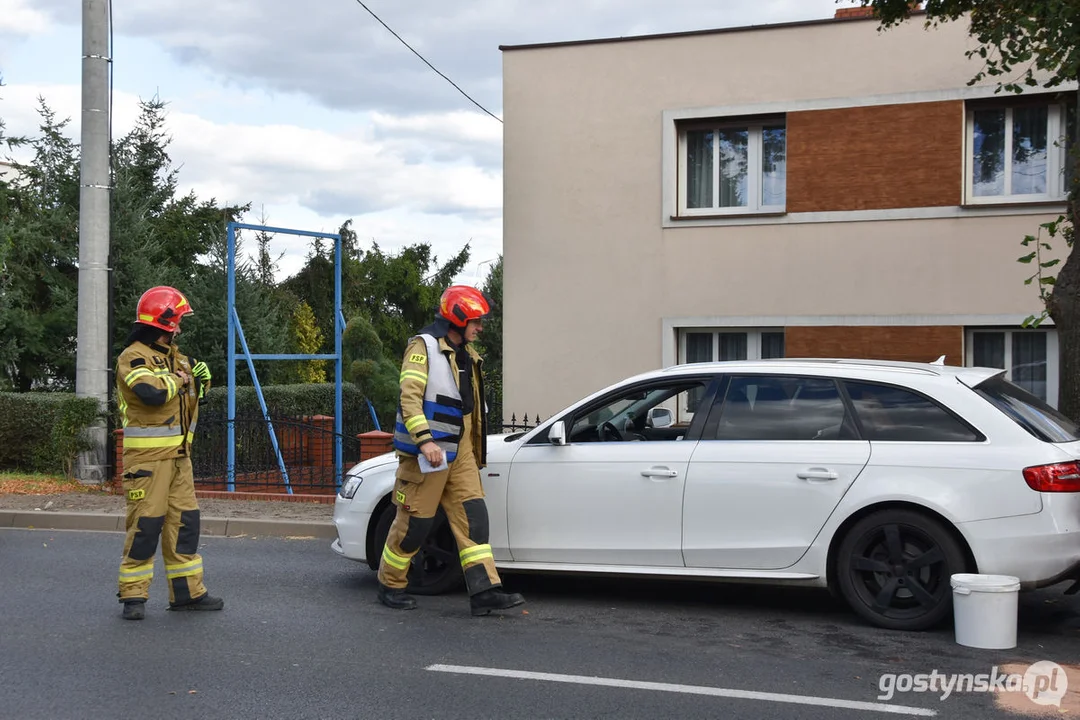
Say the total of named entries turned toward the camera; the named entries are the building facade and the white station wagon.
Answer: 1

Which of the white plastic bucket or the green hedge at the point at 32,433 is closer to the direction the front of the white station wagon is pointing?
the green hedge

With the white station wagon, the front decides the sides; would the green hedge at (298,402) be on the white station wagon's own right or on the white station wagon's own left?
on the white station wagon's own right

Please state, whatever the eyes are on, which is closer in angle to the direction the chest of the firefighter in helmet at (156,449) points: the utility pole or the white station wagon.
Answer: the white station wagon

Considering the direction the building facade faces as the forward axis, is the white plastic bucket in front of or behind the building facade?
in front

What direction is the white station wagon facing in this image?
to the viewer's left

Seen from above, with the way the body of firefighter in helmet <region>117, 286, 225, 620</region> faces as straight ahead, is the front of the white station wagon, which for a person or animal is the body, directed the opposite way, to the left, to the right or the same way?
the opposite way

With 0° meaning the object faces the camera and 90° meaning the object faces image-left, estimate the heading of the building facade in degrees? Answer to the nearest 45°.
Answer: approximately 0°

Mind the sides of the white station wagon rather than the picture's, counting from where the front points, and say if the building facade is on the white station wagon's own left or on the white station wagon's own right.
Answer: on the white station wagon's own right

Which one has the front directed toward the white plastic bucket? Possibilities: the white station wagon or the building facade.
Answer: the building facade

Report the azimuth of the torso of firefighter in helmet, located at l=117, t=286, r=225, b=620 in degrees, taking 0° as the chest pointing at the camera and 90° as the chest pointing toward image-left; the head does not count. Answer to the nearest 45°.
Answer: approximately 315°

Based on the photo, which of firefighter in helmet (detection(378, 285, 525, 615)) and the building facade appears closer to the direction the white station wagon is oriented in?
the firefighter in helmet

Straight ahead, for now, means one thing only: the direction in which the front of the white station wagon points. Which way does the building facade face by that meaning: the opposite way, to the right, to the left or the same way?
to the left
